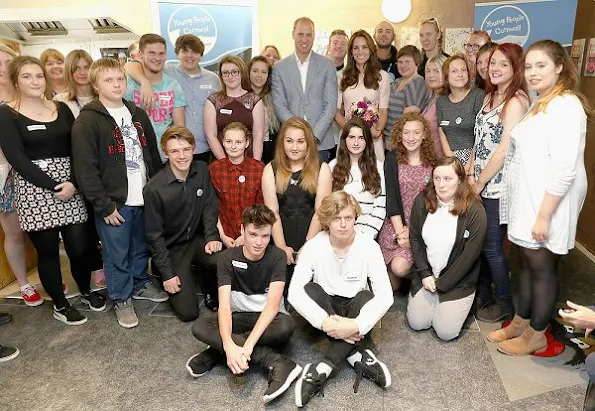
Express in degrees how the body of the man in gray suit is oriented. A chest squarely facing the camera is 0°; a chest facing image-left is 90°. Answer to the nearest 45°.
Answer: approximately 0°

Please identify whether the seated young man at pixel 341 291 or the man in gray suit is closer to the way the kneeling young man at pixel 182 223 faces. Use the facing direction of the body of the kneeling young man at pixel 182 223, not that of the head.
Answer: the seated young man

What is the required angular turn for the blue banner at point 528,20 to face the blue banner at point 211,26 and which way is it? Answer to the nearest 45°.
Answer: approximately 90° to its right

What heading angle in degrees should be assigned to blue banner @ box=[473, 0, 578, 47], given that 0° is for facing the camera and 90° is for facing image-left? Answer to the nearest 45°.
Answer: approximately 0°

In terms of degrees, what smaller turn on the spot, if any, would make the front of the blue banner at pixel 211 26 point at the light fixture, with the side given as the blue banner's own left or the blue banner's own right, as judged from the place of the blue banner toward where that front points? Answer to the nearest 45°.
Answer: approximately 90° to the blue banner's own left

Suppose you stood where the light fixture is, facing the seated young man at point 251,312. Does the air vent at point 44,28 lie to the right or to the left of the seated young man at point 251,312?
right

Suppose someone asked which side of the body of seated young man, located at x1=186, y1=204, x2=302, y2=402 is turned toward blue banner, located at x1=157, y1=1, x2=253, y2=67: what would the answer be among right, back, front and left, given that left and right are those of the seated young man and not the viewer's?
back

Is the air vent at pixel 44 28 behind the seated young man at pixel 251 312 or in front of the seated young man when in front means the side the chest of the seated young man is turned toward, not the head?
behind
